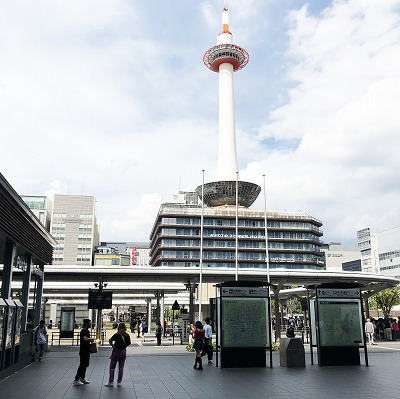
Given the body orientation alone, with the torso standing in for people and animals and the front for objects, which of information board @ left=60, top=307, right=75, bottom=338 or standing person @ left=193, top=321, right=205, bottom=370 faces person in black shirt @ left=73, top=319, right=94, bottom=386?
the information board

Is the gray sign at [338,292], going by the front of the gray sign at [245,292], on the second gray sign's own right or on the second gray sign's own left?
on the second gray sign's own left

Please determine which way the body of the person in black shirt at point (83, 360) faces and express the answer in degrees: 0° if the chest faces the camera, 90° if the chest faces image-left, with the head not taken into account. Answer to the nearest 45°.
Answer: approximately 270°

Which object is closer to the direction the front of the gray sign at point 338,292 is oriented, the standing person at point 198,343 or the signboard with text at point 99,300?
the standing person

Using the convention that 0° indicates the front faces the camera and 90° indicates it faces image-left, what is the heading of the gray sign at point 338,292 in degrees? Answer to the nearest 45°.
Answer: approximately 0°

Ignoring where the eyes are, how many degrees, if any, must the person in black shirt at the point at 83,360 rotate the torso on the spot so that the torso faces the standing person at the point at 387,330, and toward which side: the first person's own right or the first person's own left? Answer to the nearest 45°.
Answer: approximately 45° to the first person's own left

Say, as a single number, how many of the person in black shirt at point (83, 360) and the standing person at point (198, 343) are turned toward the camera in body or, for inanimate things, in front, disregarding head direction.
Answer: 0

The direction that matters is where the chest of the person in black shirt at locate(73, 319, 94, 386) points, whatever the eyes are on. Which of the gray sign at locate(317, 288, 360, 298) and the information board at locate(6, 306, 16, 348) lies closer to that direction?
the gray sign

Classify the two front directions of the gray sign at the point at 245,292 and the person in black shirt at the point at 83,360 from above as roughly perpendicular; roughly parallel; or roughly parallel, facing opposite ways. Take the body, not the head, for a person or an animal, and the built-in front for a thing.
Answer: roughly perpendicular

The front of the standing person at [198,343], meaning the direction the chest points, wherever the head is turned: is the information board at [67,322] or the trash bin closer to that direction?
the information board
